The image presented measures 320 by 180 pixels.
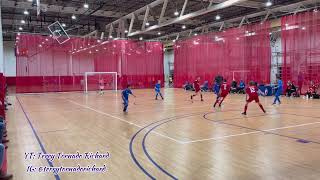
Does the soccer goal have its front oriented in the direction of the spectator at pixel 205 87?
no

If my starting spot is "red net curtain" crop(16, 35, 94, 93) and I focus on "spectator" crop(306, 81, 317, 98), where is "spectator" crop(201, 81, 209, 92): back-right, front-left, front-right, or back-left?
front-left

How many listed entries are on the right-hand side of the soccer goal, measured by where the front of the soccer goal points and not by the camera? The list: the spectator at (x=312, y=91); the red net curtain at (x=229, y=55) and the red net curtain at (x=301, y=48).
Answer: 0

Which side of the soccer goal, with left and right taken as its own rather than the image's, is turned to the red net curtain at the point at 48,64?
right

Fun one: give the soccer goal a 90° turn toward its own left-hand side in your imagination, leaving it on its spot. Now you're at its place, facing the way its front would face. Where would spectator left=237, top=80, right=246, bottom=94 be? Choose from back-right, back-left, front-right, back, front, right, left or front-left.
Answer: front-right

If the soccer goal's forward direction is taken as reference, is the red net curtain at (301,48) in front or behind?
in front

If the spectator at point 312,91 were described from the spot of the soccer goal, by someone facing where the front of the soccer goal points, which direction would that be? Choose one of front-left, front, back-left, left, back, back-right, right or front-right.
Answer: front-left

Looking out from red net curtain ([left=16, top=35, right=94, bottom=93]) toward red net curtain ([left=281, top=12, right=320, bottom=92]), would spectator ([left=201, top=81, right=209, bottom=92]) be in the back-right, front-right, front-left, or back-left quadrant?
front-left

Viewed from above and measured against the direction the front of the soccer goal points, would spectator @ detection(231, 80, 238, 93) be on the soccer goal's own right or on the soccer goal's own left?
on the soccer goal's own left

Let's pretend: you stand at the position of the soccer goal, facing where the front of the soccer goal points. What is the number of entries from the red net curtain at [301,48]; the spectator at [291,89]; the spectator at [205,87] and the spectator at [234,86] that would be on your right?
0

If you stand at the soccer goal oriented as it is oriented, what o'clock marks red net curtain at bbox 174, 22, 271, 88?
The red net curtain is roughly at 10 o'clock from the soccer goal.

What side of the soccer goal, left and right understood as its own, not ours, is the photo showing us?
front

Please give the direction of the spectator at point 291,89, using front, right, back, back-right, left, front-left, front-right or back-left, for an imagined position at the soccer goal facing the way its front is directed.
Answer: front-left

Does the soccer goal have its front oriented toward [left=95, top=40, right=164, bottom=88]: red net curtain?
no

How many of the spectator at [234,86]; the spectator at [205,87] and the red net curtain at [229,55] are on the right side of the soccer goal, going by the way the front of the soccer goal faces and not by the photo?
0
